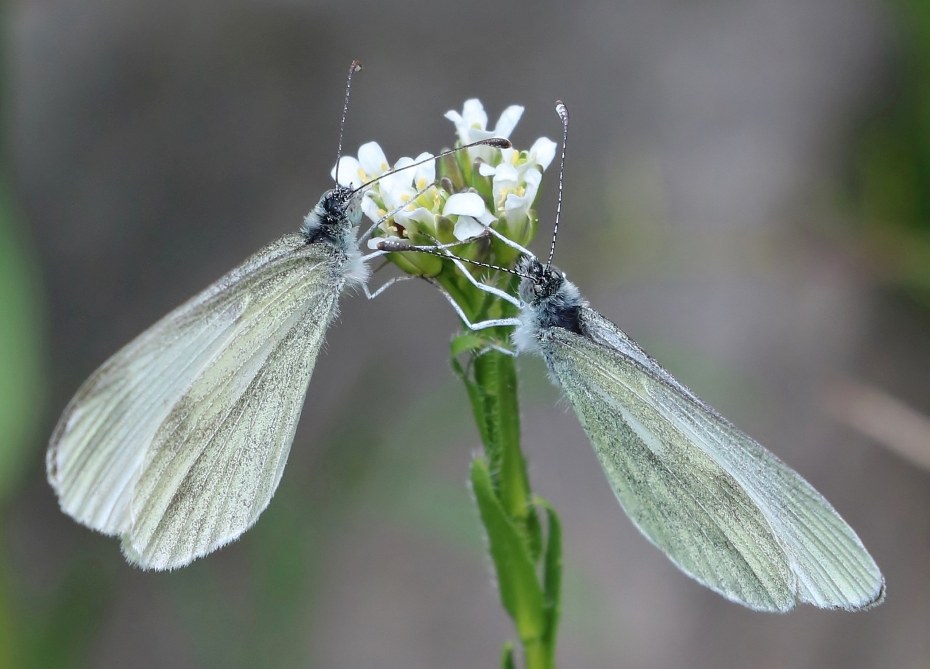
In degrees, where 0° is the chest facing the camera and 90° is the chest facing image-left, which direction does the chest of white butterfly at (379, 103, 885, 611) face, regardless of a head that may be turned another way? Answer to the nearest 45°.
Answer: approximately 90°

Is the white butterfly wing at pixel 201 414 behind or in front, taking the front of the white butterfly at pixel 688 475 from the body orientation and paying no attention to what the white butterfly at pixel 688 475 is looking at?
in front
